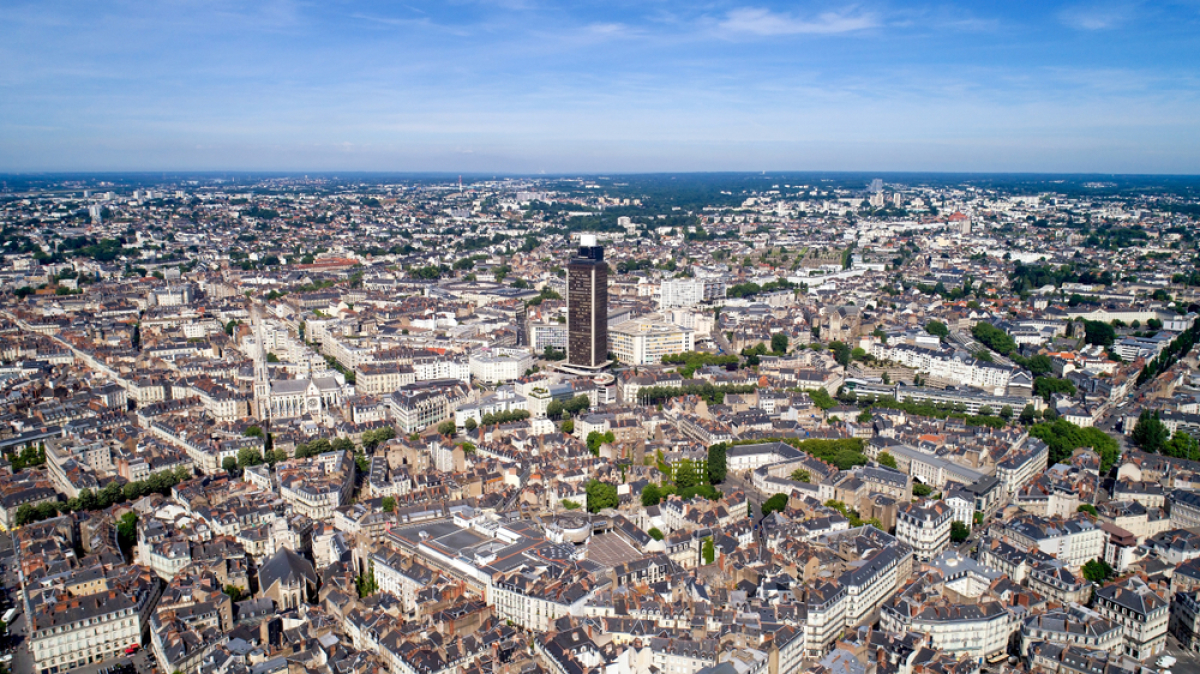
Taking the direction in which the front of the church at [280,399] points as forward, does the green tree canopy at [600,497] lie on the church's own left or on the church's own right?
on the church's own left

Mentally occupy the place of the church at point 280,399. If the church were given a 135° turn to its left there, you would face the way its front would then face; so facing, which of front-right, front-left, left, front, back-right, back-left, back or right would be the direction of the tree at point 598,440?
front

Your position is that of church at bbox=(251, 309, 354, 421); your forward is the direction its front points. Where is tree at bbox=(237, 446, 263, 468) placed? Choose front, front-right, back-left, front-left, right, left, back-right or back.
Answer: left

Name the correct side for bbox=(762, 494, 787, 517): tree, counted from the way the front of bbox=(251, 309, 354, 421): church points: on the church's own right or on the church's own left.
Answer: on the church's own left

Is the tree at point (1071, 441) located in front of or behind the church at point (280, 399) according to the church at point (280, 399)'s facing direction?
behind

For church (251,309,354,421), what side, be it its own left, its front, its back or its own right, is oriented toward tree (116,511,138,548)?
left

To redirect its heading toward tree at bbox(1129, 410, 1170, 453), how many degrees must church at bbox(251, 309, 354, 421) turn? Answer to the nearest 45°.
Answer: approximately 135° to its left

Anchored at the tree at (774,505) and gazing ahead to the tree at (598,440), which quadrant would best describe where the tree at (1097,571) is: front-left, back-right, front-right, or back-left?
back-right

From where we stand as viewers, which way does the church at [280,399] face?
facing to the left of the viewer

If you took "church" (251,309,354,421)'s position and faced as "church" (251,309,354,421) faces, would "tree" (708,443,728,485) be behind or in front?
behind

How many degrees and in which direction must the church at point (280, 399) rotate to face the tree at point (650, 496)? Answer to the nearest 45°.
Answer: approximately 135° to its left
